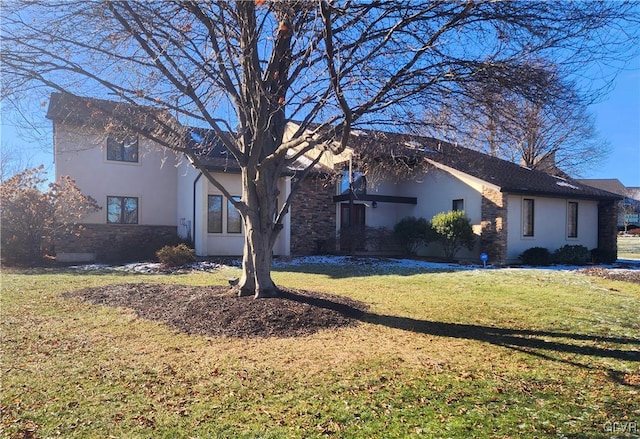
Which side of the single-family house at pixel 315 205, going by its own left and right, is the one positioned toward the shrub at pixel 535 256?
left

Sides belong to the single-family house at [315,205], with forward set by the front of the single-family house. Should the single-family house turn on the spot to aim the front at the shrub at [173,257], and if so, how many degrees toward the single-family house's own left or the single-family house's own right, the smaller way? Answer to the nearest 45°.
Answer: approximately 45° to the single-family house's own right

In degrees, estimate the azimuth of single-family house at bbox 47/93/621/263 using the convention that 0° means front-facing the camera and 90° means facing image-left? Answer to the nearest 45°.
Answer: approximately 0°

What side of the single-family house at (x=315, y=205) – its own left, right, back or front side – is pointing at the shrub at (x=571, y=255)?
left
